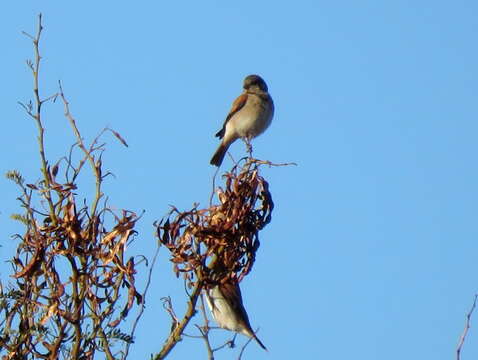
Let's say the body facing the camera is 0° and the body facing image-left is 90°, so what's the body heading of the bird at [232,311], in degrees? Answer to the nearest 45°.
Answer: approximately 90°

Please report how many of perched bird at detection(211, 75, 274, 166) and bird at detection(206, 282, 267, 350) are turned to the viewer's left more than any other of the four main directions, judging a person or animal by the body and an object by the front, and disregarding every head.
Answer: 1

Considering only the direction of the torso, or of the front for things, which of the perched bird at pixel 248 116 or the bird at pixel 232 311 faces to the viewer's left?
the bird
